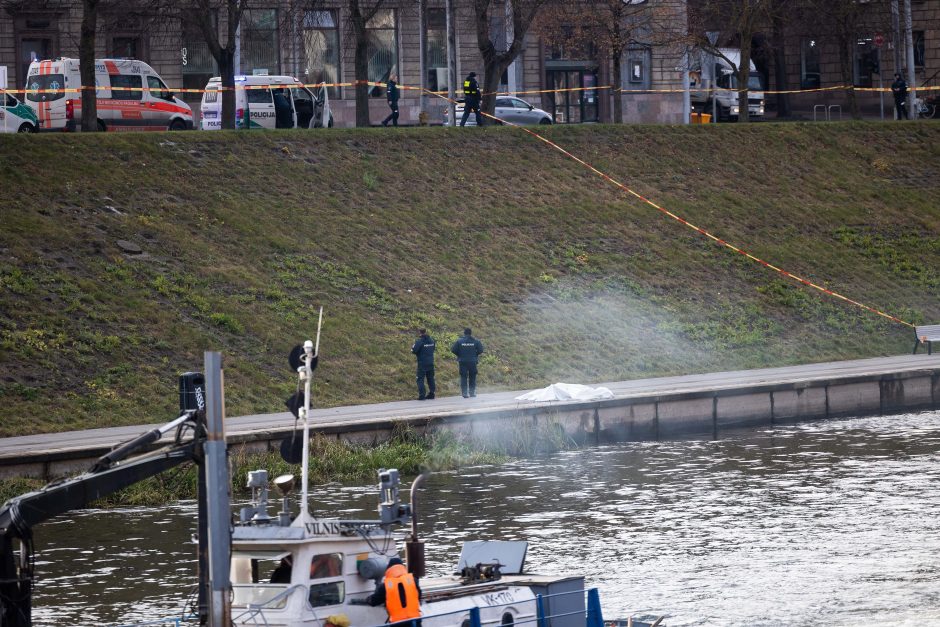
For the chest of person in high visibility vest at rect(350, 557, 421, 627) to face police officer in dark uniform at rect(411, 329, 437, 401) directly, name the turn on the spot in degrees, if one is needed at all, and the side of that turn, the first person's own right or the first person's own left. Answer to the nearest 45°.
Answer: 0° — they already face them

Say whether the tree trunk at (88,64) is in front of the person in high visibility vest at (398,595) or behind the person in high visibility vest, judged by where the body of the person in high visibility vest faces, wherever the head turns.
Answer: in front

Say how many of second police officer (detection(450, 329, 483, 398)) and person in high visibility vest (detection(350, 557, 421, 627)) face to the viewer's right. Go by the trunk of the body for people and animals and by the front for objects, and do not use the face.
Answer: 0

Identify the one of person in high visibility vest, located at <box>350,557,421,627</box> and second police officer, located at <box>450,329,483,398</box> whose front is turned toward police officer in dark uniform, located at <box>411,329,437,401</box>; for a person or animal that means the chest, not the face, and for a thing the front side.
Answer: the person in high visibility vest

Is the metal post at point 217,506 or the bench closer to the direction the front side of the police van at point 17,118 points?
the bench

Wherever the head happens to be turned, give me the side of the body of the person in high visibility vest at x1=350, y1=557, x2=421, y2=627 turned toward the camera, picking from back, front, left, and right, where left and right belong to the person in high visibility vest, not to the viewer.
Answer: back

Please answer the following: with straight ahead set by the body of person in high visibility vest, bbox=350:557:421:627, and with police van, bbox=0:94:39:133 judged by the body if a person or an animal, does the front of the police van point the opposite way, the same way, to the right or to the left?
to the right

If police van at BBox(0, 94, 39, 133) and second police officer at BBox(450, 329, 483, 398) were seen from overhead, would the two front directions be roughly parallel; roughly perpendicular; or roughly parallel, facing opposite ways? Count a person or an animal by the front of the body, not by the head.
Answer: roughly perpendicular

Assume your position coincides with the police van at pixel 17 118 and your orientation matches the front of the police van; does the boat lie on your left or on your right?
on your right

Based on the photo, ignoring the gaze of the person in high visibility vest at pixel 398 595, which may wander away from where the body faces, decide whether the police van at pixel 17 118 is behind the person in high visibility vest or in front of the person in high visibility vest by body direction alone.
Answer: in front

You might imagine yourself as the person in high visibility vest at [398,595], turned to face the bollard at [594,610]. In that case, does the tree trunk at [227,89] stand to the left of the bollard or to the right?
left

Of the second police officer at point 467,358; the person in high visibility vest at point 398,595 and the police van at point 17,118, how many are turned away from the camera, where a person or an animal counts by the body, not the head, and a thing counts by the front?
2

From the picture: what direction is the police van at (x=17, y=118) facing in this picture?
to the viewer's right
